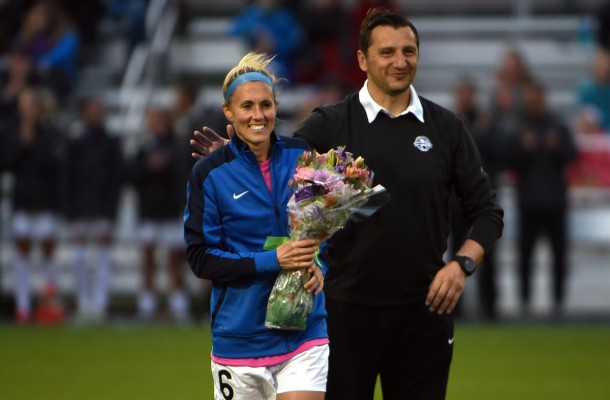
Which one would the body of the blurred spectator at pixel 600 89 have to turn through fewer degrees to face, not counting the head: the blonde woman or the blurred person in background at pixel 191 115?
the blonde woman

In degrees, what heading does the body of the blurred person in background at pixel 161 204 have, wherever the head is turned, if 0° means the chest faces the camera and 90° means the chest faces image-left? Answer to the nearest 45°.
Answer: approximately 0°

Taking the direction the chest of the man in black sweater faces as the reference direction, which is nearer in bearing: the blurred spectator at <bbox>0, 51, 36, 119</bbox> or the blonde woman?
the blonde woman

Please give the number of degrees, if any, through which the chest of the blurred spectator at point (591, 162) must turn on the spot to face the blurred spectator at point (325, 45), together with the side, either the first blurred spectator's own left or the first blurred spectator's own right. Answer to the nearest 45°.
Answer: approximately 90° to the first blurred spectator's own right

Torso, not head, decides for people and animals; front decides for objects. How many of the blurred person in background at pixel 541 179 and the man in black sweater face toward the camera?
2

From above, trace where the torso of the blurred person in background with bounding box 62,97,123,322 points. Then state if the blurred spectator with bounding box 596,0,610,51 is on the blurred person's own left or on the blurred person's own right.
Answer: on the blurred person's own left
